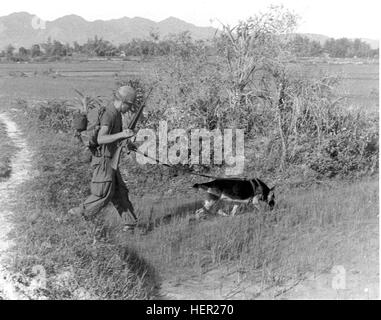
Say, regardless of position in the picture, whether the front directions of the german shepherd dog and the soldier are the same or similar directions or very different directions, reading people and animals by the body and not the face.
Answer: same or similar directions

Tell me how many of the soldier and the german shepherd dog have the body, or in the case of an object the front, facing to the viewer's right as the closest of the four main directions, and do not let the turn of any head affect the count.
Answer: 2

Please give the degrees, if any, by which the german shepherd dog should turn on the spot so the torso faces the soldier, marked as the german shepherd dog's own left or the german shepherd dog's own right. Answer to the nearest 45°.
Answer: approximately 135° to the german shepherd dog's own right

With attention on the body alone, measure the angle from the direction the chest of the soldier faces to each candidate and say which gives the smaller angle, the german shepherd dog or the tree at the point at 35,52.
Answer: the german shepherd dog

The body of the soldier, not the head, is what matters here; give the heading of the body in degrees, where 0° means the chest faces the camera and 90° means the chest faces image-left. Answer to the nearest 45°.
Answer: approximately 270°

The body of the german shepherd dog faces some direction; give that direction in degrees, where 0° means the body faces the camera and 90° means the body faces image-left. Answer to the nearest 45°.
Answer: approximately 270°

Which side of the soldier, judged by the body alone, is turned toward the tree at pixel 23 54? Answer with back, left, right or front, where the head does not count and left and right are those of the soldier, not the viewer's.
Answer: left

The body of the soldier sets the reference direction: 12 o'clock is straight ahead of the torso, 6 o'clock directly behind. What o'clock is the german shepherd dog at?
The german shepherd dog is roughly at 11 o'clock from the soldier.

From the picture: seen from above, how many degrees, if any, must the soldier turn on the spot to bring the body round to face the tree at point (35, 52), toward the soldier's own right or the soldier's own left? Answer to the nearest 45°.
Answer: approximately 90° to the soldier's own left

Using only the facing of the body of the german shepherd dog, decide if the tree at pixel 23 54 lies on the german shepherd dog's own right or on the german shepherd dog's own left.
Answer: on the german shepherd dog's own left
